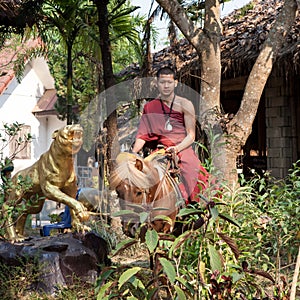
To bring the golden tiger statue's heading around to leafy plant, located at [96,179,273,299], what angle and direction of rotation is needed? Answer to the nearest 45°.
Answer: approximately 45° to its right

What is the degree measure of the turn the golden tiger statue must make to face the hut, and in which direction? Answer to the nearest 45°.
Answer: approximately 90° to its left

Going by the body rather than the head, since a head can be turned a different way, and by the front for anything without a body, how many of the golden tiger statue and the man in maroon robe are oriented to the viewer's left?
0

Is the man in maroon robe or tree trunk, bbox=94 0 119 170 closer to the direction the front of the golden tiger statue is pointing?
the man in maroon robe

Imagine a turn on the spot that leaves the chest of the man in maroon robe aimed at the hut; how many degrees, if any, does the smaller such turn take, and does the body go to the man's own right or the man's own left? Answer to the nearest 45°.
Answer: approximately 135° to the man's own left

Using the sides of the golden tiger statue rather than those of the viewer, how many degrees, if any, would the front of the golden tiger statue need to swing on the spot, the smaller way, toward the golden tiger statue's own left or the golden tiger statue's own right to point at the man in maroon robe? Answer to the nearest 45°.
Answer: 0° — it already faces them

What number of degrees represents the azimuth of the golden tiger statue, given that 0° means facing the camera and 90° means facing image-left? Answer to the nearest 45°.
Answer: approximately 315°

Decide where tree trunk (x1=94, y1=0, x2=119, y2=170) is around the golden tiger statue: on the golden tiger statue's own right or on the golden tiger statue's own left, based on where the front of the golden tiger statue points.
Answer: on the golden tiger statue's own left
